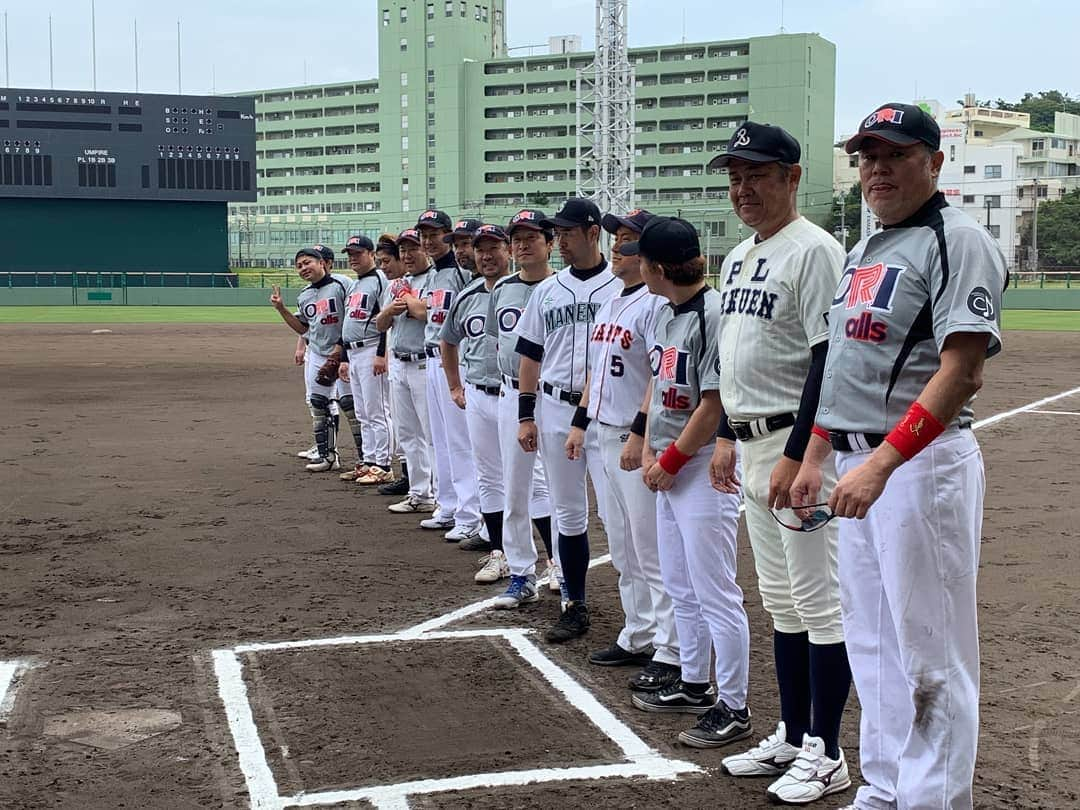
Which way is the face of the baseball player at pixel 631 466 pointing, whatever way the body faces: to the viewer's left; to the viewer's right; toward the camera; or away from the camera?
to the viewer's left

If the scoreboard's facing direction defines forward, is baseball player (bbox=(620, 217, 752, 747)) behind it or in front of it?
in front

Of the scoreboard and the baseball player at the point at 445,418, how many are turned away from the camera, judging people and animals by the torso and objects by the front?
0

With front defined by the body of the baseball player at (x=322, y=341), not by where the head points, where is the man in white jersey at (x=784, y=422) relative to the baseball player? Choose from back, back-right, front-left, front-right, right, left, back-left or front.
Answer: front-left

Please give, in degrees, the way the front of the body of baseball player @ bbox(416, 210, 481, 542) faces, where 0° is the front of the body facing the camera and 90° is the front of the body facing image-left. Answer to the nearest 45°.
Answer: approximately 45°

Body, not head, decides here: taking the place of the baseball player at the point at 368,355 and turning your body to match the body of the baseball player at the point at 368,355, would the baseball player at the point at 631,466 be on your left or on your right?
on your left

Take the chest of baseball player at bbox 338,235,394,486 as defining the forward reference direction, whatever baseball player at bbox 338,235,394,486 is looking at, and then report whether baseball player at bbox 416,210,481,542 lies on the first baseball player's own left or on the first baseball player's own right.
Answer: on the first baseball player's own left

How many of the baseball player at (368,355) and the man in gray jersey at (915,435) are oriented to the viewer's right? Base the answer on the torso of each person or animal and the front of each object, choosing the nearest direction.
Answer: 0

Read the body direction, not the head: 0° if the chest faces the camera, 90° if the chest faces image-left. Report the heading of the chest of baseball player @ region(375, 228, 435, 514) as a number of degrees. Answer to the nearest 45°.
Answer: approximately 45°

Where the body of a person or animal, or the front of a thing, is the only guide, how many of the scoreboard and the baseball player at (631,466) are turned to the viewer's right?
0

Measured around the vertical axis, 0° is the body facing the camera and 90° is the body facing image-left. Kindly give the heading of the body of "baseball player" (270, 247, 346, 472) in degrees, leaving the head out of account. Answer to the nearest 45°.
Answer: approximately 45°

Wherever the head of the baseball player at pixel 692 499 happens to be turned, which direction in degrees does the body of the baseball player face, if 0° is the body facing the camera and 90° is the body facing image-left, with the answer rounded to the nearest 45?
approximately 45°

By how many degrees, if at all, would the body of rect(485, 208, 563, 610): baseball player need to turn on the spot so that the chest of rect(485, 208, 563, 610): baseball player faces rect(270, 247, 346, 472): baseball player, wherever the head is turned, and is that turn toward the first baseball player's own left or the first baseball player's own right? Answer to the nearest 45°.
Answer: approximately 135° to the first baseball player's own right

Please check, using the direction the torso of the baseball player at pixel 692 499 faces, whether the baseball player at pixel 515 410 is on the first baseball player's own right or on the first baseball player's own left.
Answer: on the first baseball player's own right
